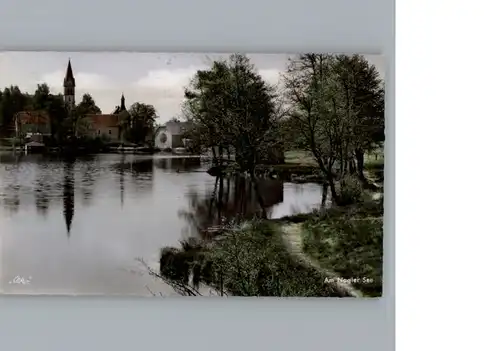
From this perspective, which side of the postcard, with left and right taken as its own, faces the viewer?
front
